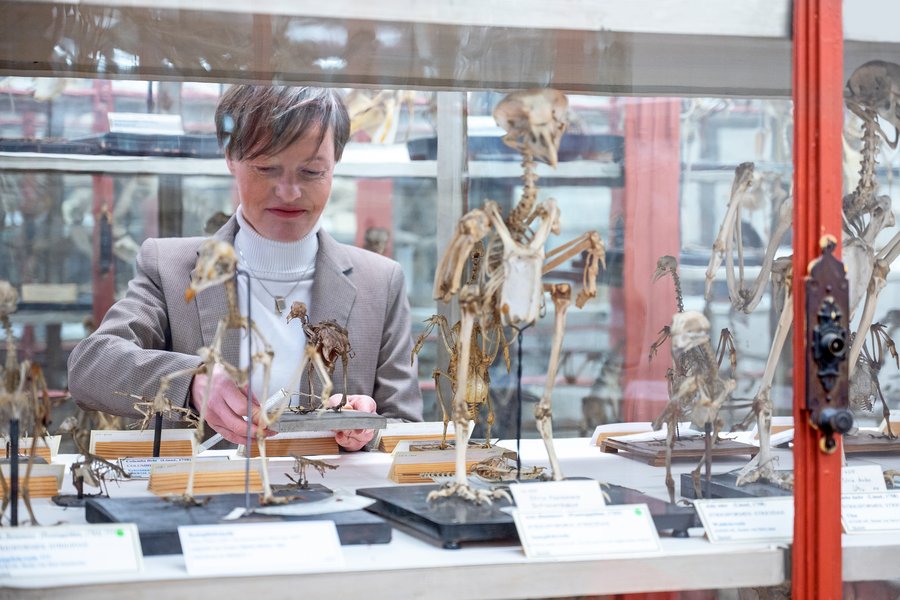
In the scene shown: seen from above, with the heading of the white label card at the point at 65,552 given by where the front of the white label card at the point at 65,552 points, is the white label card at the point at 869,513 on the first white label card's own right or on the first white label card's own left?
on the first white label card's own left

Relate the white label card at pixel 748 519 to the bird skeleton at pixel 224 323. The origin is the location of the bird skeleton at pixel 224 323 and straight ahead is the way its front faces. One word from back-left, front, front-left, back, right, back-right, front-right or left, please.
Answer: back-left

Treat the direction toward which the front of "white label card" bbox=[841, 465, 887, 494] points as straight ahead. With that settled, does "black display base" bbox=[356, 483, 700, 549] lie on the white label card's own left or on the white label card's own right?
on the white label card's own right

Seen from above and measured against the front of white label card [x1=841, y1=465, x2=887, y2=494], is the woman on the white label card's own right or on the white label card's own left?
on the white label card's own right

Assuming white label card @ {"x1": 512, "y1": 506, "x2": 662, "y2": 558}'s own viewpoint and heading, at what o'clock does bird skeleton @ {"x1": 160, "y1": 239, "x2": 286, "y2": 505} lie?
The bird skeleton is roughly at 3 o'clock from the white label card.

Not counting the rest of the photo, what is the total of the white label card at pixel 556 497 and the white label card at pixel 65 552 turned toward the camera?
2

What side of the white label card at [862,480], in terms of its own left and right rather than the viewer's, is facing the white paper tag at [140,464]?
right

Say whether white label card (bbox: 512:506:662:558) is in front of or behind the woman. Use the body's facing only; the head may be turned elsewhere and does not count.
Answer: in front

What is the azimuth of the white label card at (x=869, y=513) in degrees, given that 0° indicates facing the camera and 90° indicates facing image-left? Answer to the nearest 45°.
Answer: approximately 0°

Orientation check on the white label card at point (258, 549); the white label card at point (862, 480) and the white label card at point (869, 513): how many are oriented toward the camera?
3
